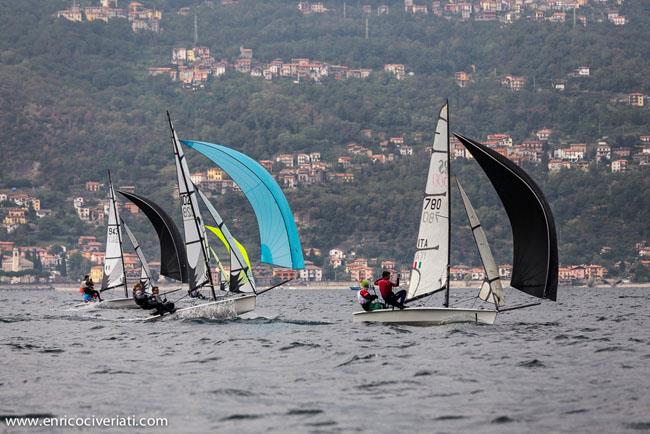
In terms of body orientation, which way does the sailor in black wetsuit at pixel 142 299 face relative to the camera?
to the viewer's right

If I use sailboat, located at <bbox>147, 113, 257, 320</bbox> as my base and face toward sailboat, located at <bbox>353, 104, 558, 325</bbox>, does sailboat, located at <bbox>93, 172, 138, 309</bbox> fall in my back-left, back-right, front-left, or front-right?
back-left

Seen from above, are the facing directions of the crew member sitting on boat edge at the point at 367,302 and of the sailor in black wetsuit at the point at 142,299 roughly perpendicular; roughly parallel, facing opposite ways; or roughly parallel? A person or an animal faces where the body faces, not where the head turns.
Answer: roughly parallel

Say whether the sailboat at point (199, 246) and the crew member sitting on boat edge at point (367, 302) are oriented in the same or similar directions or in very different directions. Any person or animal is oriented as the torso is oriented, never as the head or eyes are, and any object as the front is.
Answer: same or similar directions

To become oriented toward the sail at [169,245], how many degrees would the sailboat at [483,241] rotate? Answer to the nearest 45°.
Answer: approximately 135° to its left

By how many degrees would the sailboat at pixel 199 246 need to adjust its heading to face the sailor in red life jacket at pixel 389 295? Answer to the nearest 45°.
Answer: approximately 45° to its right

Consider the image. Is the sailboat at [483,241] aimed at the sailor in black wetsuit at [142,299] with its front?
no

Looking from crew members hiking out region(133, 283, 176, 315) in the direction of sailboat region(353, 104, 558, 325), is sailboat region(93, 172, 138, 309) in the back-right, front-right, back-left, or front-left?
back-left

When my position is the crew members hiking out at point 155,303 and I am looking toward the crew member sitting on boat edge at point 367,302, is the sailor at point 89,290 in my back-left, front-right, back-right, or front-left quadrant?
back-left

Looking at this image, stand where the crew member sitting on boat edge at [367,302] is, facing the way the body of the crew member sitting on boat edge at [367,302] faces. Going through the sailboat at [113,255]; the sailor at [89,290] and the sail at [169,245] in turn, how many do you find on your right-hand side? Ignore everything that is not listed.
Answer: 0

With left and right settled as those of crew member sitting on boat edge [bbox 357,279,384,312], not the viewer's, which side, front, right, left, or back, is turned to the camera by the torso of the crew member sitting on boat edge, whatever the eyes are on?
right

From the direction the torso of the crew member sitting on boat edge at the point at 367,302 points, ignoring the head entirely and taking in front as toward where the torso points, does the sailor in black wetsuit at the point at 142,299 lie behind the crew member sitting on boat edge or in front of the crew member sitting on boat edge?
behind

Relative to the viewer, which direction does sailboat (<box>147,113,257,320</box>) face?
to the viewer's right

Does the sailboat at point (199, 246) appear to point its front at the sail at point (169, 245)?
no

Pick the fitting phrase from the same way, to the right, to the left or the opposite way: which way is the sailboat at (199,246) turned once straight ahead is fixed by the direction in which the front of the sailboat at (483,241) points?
the same way

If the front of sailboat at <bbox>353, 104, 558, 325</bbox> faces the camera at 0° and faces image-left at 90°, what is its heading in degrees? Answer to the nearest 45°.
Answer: approximately 270°
